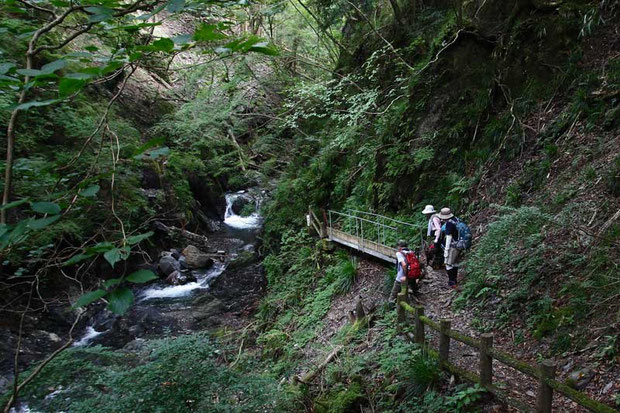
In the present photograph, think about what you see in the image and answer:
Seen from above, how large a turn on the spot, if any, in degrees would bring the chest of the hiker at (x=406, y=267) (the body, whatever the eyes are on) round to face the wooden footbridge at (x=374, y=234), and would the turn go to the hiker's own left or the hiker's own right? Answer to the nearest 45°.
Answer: approximately 45° to the hiker's own right

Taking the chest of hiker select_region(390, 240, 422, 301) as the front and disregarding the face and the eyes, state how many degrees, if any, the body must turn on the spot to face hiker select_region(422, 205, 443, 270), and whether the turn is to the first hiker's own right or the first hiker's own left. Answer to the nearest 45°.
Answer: approximately 90° to the first hiker's own right

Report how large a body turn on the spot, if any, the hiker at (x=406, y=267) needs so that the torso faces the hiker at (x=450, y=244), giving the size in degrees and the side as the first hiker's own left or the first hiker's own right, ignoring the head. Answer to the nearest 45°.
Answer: approximately 135° to the first hiker's own right

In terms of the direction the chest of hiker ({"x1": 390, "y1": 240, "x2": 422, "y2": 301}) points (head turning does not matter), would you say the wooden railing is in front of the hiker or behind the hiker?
behind

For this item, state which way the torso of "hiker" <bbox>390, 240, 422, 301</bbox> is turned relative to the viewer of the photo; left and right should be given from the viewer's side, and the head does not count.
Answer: facing away from the viewer and to the left of the viewer

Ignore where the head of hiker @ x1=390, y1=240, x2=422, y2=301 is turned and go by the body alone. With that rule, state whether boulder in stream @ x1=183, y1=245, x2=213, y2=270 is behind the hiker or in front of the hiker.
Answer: in front

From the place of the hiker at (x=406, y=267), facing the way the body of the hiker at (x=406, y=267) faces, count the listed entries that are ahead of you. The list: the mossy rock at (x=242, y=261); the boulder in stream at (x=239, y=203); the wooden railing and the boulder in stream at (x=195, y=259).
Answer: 3

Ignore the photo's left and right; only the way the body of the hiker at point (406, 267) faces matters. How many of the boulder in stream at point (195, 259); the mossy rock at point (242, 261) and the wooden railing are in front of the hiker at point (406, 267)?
2

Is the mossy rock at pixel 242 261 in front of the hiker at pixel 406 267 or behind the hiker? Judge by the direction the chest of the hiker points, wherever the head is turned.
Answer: in front

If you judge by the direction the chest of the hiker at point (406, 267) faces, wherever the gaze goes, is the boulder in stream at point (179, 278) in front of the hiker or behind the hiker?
in front

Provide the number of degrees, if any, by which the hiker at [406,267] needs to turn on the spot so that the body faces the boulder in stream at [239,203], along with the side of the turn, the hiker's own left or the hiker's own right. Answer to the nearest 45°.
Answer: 0° — they already face it

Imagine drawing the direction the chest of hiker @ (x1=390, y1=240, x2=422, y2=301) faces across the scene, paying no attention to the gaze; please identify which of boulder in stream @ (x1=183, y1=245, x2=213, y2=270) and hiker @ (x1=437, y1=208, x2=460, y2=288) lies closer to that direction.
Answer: the boulder in stream
